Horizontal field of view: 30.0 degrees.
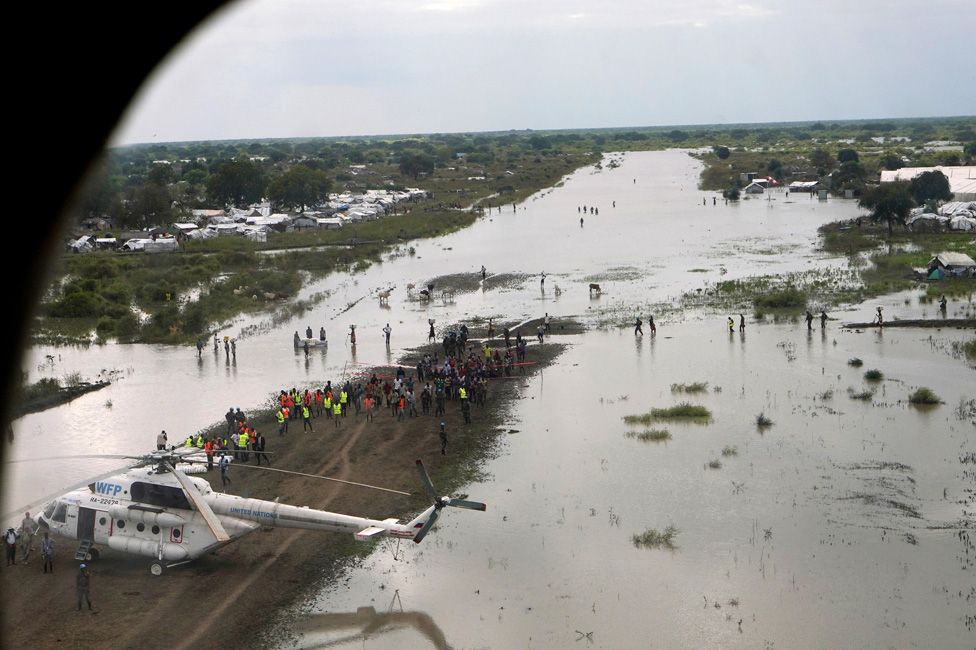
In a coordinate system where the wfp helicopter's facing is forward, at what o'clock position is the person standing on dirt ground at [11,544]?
The person standing on dirt ground is roughly at 1 o'clock from the wfp helicopter.

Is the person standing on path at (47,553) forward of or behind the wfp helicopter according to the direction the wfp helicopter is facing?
forward

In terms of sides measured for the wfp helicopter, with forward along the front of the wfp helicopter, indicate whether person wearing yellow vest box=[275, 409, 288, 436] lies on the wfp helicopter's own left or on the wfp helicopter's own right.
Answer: on the wfp helicopter's own right

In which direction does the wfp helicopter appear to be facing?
to the viewer's left

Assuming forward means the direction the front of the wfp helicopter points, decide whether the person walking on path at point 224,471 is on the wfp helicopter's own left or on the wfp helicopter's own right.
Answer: on the wfp helicopter's own right

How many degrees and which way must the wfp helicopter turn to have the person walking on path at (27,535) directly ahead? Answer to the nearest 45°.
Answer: approximately 45° to its right

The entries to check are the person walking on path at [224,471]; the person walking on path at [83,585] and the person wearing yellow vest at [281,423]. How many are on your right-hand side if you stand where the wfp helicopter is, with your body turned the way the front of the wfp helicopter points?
2
